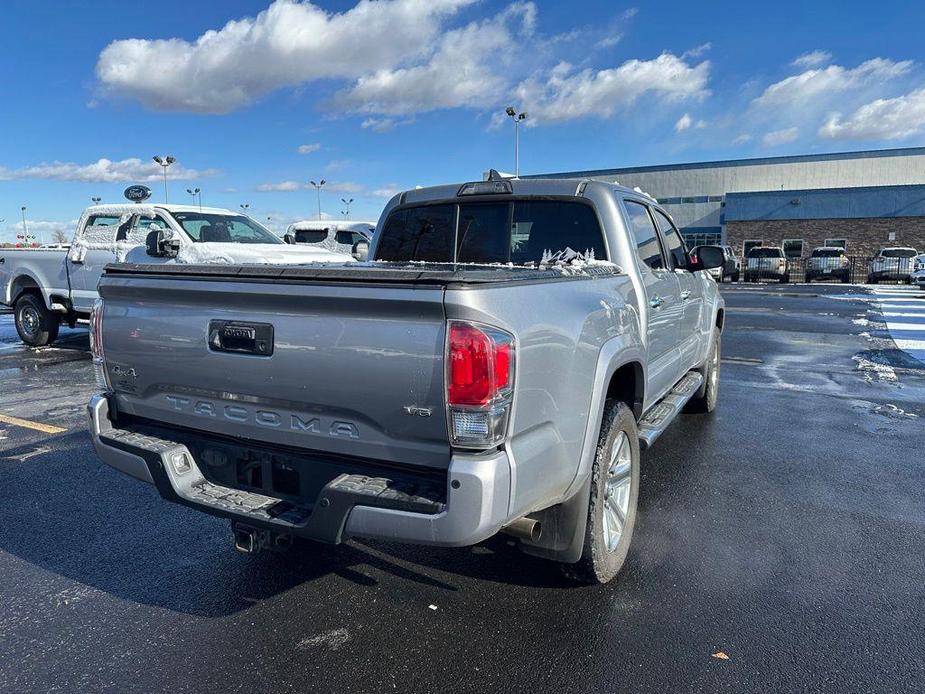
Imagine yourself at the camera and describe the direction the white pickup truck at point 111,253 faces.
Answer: facing the viewer and to the right of the viewer

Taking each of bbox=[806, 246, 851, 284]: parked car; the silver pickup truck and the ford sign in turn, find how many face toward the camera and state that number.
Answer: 2

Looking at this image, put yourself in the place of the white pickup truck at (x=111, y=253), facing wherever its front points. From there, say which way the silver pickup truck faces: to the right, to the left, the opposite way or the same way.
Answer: to the left

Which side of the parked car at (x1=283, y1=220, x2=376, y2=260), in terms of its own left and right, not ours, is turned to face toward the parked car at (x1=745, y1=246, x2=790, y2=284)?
left

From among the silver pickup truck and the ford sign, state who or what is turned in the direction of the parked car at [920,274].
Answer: the silver pickup truck

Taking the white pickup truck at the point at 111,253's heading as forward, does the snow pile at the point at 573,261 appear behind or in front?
in front

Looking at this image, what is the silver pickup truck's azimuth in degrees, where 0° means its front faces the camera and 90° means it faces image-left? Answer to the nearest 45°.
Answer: approximately 225°

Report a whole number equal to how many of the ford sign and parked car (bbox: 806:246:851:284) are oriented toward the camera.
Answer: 2

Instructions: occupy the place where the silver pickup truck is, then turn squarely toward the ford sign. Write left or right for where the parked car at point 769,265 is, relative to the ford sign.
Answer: right

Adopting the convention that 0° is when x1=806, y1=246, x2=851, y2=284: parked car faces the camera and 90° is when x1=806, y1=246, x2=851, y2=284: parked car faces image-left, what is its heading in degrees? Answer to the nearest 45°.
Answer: approximately 0°

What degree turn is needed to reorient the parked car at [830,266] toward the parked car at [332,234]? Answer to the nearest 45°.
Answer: approximately 45° to its right

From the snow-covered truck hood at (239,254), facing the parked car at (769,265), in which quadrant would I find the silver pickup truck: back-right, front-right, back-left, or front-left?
back-right

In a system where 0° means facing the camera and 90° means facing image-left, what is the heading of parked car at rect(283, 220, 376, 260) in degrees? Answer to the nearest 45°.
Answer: approximately 315°

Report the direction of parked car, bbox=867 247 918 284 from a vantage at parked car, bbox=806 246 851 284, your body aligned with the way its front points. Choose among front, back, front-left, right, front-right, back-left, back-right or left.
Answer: front-left
